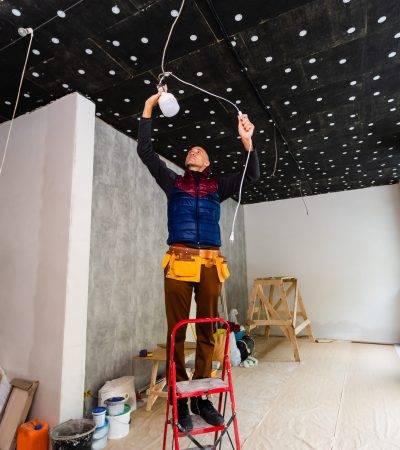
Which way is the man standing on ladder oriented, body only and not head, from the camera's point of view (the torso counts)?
toward the camera

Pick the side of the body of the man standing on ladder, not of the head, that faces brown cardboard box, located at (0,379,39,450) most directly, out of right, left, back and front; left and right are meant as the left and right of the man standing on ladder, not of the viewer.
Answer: right

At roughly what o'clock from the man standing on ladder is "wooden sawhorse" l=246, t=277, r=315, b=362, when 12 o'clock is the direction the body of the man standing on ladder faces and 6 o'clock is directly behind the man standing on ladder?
The wooden sawhorse is roughly at 7 o'clock from the man standing on ladder.
